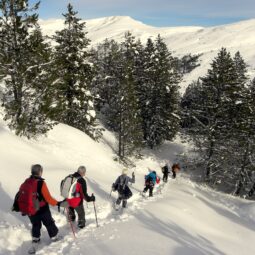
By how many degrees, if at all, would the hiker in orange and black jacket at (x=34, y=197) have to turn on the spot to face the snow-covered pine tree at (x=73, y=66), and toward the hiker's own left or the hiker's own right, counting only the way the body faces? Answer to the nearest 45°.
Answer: approximately 45° to the hiker's own left

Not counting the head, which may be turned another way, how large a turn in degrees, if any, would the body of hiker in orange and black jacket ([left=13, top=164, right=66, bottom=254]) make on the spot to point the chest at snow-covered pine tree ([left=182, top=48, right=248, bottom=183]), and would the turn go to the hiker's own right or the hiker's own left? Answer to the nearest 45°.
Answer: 0° — they already face it

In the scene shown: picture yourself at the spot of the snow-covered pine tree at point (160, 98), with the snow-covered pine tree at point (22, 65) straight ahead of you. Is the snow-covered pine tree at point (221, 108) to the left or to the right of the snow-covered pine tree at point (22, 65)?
left

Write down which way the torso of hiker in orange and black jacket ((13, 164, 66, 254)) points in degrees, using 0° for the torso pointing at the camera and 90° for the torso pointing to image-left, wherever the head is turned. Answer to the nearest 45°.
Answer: approximately 225°

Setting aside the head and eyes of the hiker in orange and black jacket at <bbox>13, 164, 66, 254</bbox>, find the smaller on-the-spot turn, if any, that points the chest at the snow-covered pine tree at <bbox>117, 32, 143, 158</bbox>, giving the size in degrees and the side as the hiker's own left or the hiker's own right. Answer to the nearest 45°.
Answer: approximately 45° to the hiker's own left
